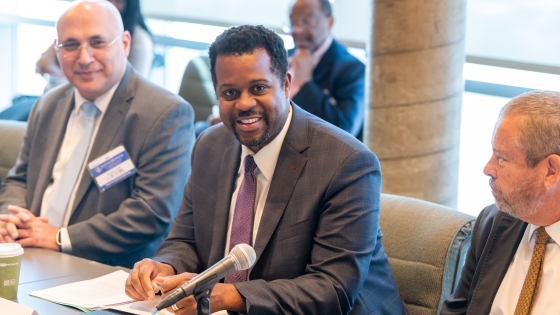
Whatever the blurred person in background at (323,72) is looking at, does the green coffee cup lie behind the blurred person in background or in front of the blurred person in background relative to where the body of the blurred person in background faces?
in front

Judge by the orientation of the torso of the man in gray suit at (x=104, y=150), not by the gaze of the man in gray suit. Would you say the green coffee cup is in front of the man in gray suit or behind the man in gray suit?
in front

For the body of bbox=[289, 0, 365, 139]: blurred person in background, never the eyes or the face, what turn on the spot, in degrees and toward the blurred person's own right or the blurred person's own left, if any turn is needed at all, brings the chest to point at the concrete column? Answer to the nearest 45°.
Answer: approximately 90° to the blurred person's own left

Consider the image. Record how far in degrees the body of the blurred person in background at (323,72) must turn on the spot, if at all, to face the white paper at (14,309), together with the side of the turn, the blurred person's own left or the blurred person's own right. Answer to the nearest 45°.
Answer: approximately 45° to the blurred person's own left

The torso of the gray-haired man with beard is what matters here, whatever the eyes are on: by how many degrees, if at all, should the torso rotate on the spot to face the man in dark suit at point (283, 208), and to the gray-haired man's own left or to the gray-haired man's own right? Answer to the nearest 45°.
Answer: approximately 45° to the gray-haired man's own right

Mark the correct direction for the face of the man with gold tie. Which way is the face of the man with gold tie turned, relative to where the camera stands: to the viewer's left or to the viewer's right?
to the viewer's left

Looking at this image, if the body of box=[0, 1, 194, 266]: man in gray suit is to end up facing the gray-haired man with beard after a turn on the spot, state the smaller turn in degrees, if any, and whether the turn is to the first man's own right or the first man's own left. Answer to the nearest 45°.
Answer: approximately 90° to the first man's own left

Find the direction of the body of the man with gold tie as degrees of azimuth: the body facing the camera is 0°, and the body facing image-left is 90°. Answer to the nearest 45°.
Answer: approximately 45°

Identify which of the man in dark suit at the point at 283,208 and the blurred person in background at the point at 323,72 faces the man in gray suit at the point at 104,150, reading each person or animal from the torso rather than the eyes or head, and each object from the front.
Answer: the blurred person in background

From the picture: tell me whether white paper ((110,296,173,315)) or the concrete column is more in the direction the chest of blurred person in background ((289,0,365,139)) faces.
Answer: the white paper

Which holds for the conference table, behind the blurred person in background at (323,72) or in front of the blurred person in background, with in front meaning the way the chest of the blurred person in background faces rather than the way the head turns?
in front

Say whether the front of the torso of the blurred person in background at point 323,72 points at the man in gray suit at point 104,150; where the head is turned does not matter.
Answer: yes
